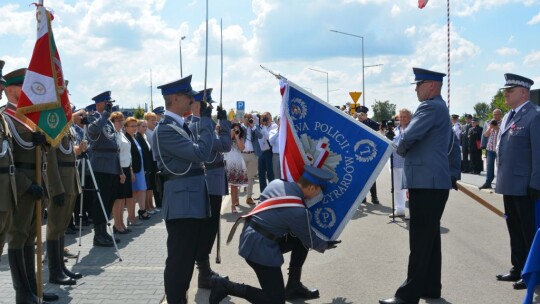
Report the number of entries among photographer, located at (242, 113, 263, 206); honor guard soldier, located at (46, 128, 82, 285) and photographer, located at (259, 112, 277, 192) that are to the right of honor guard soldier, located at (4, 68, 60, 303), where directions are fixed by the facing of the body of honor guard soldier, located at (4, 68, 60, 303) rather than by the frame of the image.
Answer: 0

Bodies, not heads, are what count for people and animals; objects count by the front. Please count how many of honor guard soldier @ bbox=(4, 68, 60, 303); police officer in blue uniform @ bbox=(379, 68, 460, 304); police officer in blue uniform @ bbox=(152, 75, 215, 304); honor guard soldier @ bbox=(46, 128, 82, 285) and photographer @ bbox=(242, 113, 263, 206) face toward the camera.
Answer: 1

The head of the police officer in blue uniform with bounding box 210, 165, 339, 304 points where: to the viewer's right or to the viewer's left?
to the viewer's right

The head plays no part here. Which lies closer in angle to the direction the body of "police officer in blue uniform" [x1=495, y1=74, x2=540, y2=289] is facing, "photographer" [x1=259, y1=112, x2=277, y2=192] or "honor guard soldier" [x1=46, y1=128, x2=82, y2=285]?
the honor guard soldier

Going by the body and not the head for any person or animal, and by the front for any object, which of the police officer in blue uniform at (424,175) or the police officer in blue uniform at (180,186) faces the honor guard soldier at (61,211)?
the police officer in blue uniform at (424,175)

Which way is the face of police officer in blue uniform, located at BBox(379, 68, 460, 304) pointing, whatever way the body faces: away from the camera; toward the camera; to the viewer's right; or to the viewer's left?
to the viewer's left

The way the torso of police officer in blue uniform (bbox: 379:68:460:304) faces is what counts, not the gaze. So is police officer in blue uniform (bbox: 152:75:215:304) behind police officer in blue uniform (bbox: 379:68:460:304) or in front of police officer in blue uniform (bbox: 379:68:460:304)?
in front

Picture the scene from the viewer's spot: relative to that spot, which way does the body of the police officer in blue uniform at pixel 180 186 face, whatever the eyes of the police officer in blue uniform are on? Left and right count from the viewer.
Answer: facing to the right of the viewer

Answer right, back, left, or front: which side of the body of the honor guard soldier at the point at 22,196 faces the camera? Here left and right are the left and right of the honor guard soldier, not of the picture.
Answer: right

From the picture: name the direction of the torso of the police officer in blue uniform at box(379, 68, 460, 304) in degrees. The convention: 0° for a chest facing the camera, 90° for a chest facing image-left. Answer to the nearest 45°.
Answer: approximately 90°

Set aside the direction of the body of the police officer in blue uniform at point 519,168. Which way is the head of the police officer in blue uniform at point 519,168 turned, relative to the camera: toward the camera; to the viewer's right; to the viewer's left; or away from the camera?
to the viewer's left

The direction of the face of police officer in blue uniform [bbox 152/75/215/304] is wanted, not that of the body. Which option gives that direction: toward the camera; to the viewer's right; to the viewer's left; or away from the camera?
to the viewer's right

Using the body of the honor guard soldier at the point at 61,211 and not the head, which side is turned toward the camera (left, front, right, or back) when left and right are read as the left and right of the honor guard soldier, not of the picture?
right

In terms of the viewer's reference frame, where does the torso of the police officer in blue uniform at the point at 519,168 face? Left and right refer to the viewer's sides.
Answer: facing the viewer and to the left of the viewer
